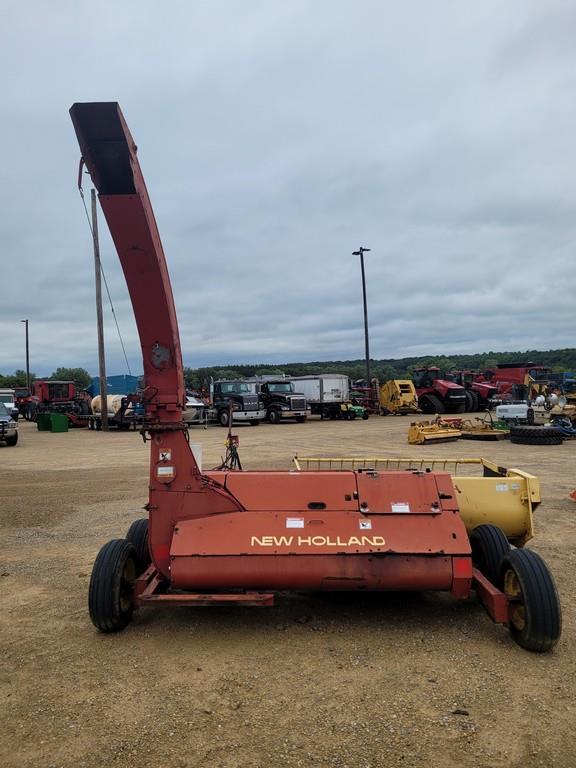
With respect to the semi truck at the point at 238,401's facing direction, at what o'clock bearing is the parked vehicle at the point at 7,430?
The parked vehicle is roughly at 3 o'clock from the semi truck.

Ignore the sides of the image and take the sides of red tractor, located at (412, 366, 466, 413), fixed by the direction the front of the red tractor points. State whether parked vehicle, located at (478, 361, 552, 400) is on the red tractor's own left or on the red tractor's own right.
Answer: on the red tractor's own left

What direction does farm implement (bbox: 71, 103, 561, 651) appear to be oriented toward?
away from the camera

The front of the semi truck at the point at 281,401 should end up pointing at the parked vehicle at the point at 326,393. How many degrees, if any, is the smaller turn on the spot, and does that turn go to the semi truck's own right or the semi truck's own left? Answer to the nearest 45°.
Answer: approximately 90° to the semi truck's own left

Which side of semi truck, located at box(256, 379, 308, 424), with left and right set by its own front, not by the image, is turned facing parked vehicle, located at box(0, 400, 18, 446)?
right

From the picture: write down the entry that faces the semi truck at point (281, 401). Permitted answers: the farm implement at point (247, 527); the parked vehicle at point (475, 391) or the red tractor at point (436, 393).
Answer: the farm implement
